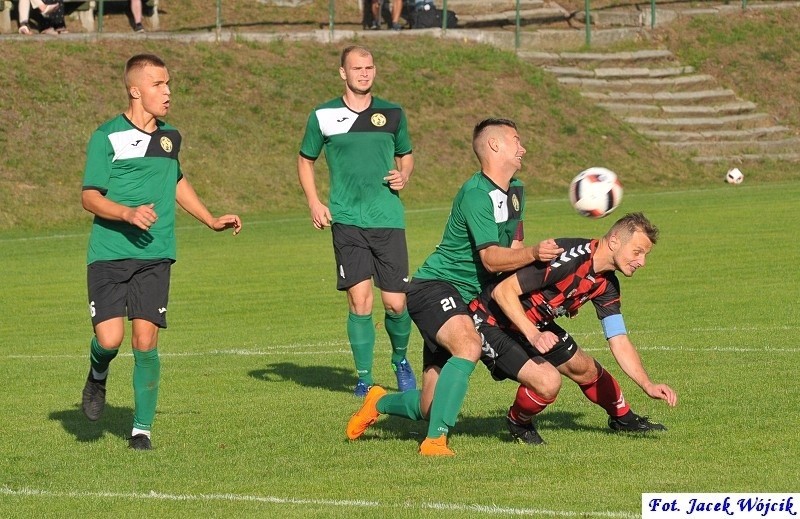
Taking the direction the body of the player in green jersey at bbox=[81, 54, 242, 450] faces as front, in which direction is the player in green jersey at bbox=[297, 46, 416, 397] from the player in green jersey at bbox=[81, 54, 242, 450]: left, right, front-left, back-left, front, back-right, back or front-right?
left

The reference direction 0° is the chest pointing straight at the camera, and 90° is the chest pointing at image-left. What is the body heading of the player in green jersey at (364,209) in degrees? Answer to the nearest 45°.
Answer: approximately 0°

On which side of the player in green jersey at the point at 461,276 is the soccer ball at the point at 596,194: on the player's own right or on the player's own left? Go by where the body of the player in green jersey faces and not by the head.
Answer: on the player's own left

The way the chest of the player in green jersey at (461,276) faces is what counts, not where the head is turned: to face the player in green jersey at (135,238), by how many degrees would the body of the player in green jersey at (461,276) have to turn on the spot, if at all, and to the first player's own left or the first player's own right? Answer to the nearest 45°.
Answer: approximately 135° to the first player's own right

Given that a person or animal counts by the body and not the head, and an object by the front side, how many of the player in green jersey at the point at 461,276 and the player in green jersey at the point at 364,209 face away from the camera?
0

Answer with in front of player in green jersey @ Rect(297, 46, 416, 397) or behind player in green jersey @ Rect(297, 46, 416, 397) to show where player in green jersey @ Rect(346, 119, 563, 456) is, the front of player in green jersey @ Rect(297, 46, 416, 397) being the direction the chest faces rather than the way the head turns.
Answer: in front

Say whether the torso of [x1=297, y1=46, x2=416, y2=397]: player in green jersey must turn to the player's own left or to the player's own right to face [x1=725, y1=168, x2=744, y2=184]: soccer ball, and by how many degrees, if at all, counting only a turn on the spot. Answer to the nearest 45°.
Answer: approximately 135° to the player's own left

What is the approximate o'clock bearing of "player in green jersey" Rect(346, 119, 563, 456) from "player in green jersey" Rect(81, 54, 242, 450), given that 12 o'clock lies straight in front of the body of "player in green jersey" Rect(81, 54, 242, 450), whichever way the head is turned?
"player in green jersey" Rect(346, 119, 563, 456) is roughly at 11 o'clock from "player in green jersey" Rect(81, 54, 242, 450).

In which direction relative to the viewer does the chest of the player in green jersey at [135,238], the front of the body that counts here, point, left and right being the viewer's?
facing the viewer and to the right of the viewer

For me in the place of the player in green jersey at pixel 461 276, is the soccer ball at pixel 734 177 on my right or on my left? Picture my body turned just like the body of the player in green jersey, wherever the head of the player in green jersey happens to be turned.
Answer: on my left

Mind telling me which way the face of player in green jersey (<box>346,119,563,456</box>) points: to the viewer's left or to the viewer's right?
to the viewer's right

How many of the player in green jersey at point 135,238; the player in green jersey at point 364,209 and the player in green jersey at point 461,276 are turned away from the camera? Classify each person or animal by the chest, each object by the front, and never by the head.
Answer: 0

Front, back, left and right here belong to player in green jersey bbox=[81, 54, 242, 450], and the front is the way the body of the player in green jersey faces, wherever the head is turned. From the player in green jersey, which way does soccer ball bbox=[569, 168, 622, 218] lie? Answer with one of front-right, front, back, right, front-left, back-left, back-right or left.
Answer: front-left
